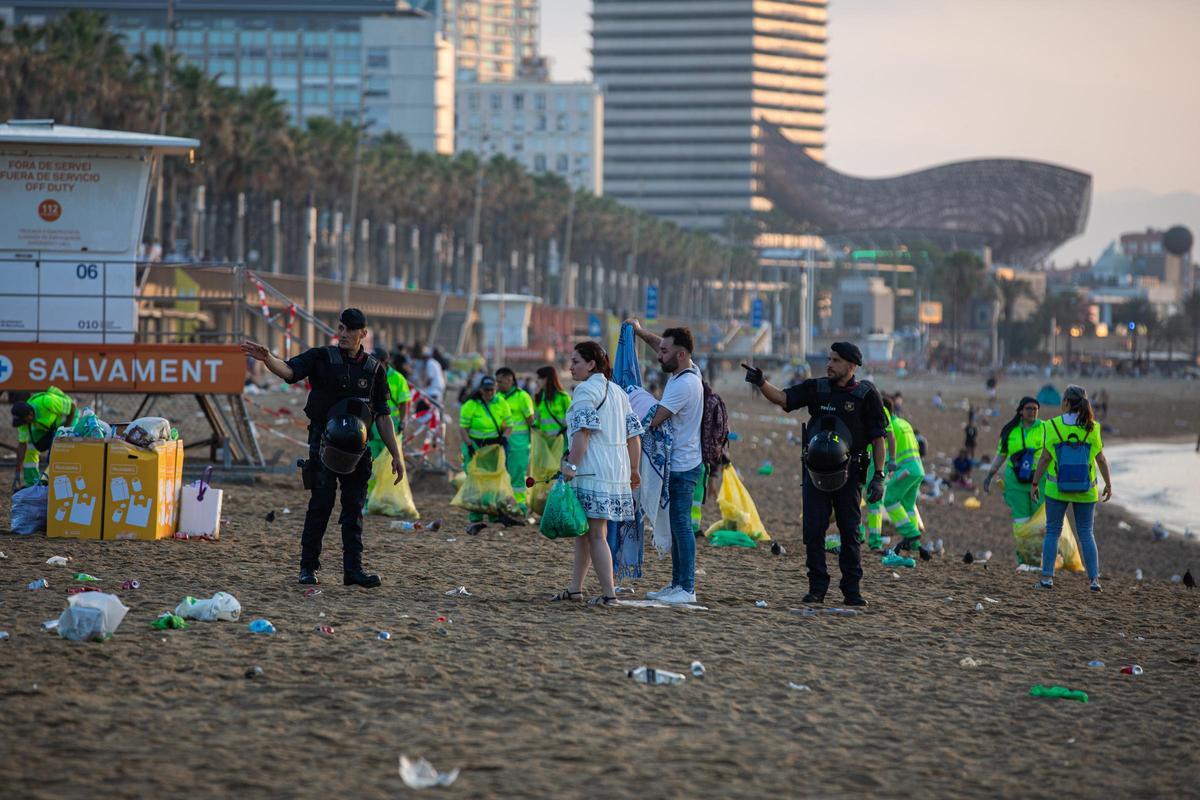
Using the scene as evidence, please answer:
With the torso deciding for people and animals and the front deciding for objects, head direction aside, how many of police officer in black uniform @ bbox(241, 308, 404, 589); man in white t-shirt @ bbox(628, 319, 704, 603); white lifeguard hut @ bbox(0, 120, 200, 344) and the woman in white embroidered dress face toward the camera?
2

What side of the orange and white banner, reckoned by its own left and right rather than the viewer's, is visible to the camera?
front

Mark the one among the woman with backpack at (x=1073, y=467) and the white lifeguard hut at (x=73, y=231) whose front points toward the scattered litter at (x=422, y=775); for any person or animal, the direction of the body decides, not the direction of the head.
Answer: the white lifeguard hut

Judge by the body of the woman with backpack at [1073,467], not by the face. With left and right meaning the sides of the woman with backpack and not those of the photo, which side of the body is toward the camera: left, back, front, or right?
back

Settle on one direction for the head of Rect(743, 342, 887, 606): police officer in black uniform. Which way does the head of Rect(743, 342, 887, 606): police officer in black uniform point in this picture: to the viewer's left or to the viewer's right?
to the viewer's left

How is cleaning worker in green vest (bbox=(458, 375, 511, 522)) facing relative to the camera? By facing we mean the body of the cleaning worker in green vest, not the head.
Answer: toward the camera

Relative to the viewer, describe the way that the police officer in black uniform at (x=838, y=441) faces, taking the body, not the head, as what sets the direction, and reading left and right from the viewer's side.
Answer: facing the viewer

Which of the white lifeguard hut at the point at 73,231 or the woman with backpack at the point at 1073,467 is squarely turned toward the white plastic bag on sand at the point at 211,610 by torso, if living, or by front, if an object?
the white lifeguard hut

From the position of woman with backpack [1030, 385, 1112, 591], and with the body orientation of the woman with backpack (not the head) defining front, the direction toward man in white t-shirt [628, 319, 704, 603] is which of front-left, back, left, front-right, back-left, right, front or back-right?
back-left

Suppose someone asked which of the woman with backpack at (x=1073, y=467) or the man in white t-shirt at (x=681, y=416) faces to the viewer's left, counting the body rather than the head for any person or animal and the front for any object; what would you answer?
the man in white t-shirt

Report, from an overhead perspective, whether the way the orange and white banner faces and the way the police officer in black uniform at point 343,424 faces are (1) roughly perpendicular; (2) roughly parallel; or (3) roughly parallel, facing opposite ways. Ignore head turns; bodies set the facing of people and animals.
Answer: roughly parallel

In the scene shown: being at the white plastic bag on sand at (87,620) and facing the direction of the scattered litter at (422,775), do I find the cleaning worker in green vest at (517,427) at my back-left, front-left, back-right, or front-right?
back-left

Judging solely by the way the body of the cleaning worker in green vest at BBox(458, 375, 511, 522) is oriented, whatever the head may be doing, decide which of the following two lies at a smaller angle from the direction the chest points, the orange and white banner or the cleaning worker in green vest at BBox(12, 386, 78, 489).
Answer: the cleaning worker in green vest

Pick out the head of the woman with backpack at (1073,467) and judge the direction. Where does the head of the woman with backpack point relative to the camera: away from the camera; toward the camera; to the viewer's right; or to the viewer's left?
away from the camera
